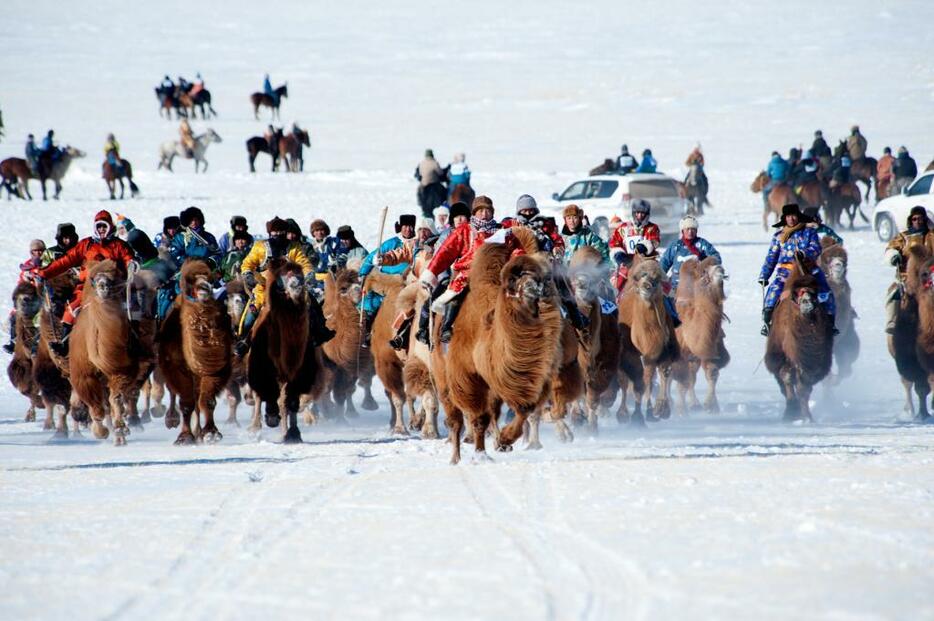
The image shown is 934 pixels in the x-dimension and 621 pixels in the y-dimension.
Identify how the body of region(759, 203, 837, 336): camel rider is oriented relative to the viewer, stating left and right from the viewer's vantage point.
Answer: facing the viewer

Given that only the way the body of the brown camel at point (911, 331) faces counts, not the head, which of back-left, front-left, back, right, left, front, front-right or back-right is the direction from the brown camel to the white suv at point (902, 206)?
back

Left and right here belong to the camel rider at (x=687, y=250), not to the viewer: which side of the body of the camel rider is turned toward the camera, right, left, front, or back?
front

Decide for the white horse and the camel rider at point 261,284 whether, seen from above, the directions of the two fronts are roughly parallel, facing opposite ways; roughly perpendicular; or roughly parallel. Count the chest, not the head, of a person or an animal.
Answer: roughly perpendicular

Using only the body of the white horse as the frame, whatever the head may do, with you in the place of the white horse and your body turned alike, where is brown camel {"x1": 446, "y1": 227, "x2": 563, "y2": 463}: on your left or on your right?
on your right

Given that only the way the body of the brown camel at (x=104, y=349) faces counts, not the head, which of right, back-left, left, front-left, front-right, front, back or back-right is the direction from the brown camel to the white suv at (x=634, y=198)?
back-left

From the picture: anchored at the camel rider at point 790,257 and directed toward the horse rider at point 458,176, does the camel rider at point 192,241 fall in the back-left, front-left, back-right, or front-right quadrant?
front-left

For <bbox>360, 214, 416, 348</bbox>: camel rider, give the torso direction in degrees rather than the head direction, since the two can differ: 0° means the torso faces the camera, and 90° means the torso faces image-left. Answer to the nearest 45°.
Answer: approximately 315°

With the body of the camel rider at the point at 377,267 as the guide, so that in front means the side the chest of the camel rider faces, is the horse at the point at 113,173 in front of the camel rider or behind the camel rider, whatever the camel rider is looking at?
behind

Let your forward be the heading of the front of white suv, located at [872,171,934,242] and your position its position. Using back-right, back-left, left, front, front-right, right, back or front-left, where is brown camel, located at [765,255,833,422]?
front-left

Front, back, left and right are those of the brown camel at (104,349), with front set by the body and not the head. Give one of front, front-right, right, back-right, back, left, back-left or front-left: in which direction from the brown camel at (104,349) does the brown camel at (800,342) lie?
left

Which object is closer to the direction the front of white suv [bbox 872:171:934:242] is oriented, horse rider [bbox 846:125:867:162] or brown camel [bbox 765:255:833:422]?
the brown camel
